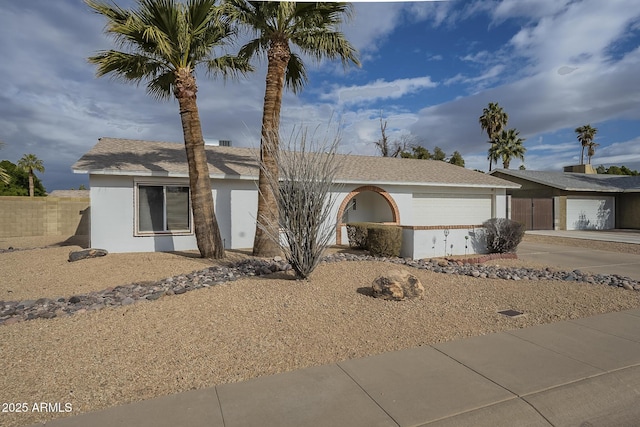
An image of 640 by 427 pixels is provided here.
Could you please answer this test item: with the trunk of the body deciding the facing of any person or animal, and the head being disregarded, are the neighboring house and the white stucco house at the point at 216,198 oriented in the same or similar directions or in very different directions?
same or similar directions

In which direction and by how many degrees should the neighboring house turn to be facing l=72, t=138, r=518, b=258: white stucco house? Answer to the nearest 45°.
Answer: approximately 90° to its right

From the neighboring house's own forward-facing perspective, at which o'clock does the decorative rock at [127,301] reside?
The decorative rock is roughly at 2 o'clock from the neighboring house.

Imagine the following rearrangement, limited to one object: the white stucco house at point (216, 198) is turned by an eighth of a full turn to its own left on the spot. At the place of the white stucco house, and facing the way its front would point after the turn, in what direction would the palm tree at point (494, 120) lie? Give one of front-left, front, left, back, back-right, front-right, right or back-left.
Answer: left

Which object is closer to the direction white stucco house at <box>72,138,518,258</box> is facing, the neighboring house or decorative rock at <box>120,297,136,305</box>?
the decorative rock

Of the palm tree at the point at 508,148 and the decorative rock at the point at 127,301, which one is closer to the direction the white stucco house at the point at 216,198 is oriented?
the decorative rock

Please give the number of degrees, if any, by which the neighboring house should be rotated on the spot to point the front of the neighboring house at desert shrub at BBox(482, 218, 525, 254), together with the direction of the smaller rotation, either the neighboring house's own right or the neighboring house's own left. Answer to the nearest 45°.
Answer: approximately 45° to the neighboring house's own right

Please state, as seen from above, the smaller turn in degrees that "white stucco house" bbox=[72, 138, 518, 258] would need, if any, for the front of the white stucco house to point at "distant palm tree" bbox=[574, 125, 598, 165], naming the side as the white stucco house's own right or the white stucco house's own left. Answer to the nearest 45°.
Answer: approximately 135° to the white stucco house's own left

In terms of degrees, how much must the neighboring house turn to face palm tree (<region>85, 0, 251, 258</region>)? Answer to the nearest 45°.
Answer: approximately 45° to its right

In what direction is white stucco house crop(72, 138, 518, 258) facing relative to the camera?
toward the camera

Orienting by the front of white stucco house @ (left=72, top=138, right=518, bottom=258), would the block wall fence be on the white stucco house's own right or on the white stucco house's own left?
on the white stucco house's own right

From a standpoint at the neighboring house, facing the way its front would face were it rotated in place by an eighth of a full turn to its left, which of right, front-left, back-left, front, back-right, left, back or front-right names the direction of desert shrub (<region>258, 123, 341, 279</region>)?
right

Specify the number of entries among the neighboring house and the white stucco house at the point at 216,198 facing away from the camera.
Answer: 0

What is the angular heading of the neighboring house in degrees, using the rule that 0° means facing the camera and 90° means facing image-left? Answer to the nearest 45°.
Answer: approximately 315°

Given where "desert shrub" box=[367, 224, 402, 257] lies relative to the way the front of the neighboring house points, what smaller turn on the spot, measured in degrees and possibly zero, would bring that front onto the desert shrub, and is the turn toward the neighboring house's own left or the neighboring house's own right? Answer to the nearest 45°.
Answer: approximately 45° to the neighboring house's own right

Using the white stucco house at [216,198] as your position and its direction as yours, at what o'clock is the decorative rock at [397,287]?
The decorative rock is roughly at 11 o'clock from the white stucco house.
